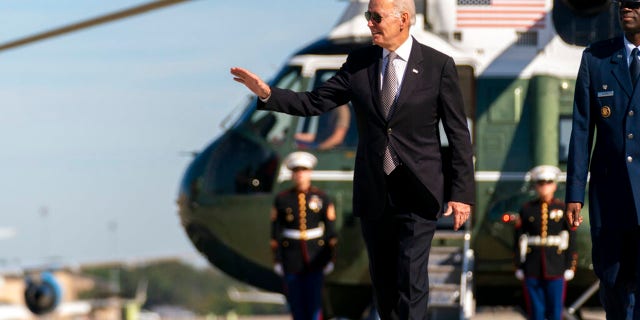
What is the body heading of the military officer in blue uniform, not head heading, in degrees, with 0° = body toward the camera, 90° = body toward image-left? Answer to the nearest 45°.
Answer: approximately 0°

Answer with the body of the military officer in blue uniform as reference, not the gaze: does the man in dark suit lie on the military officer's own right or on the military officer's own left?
on the military officer's own right

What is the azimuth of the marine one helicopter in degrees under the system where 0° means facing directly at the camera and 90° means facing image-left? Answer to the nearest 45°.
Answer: approximately 90°

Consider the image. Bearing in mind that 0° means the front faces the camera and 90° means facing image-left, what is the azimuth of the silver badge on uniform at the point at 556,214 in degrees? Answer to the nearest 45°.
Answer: approximately 0°

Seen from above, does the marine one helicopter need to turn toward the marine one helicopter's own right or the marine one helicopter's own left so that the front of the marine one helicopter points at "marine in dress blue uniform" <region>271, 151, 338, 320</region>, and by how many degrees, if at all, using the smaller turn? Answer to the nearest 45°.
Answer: approximately 45° to the marine one helicopter's own left

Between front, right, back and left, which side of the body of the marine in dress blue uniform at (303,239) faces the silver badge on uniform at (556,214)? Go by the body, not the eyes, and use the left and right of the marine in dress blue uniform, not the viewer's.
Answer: left
